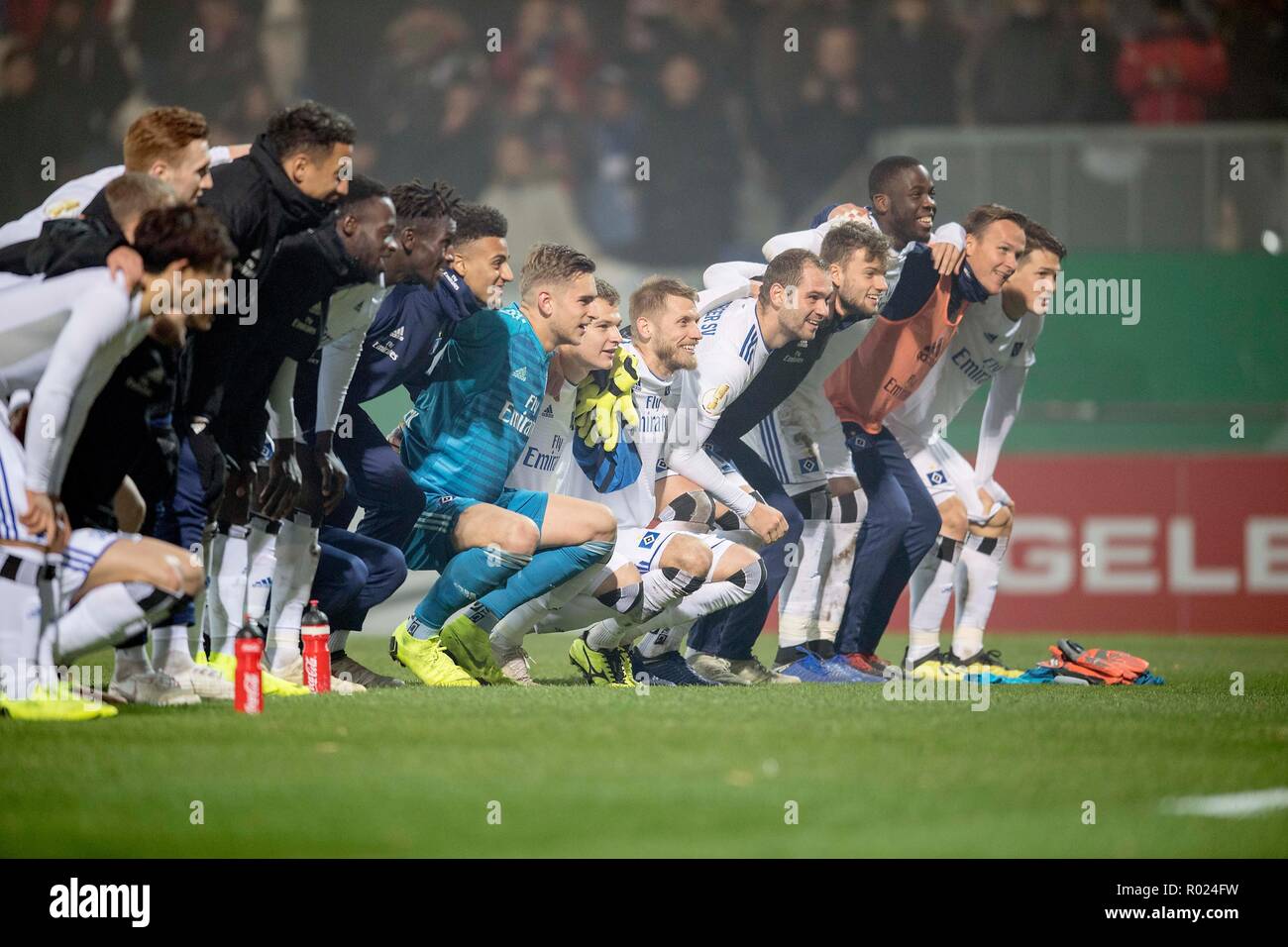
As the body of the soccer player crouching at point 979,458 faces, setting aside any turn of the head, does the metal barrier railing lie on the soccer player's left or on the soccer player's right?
on the soccer player's left

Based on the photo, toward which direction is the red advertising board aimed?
toward the camera

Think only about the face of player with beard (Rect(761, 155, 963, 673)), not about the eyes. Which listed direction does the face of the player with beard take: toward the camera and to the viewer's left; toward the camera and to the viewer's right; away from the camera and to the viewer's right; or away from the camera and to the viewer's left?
toward the camera and to the viewer's right

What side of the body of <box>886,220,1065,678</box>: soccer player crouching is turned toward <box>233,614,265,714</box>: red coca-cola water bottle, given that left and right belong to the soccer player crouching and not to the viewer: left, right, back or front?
right

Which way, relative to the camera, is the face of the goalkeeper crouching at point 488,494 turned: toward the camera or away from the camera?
toward the camera

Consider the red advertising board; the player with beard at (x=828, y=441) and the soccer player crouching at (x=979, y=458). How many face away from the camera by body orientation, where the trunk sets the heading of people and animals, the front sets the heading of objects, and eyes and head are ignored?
0

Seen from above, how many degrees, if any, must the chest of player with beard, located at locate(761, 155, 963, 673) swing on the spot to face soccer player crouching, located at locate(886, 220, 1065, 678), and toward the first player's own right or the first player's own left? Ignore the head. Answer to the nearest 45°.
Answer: approximately 90° to the first player's own left

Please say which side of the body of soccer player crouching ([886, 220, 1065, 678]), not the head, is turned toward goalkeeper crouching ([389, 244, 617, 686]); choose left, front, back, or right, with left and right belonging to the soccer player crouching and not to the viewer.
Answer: right

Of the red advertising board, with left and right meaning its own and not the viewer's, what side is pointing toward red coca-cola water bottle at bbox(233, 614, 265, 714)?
front

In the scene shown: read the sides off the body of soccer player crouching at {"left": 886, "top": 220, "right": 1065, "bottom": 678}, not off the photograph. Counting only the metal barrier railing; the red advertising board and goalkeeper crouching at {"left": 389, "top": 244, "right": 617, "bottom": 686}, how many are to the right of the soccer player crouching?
1

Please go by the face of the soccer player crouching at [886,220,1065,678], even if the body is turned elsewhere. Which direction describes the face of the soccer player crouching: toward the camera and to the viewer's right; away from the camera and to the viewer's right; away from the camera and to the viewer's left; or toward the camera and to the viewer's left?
toward the camera and to the viewer's right
